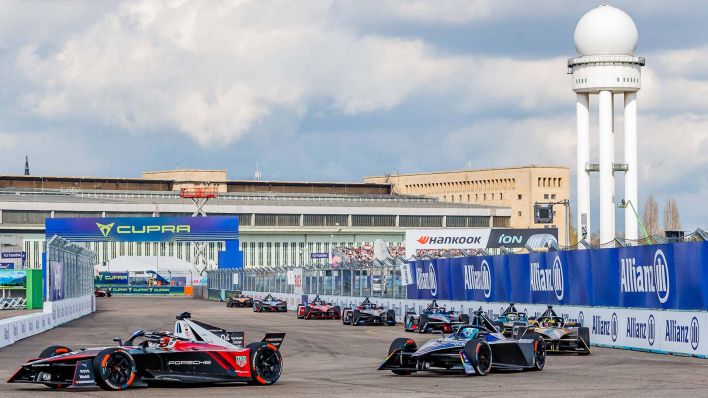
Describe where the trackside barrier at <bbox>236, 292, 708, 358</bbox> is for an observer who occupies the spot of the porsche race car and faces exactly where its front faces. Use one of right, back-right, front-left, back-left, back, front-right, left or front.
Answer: back

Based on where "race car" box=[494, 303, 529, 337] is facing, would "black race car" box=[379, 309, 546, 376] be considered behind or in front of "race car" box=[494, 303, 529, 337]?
in front

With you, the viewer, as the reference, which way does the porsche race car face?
facing the viewer and to the left of the viewer

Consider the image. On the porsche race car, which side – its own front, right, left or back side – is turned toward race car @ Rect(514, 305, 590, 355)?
back

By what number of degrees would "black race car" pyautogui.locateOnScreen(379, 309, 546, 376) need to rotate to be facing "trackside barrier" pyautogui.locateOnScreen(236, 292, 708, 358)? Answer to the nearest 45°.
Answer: approximately 180°

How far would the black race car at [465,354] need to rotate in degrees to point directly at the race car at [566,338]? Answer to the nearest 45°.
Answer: approximately 135° to its right

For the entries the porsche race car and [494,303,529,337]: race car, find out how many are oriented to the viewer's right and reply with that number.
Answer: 0

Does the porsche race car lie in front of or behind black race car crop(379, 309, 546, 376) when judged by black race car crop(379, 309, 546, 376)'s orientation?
in front

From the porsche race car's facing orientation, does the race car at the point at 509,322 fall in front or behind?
behind
